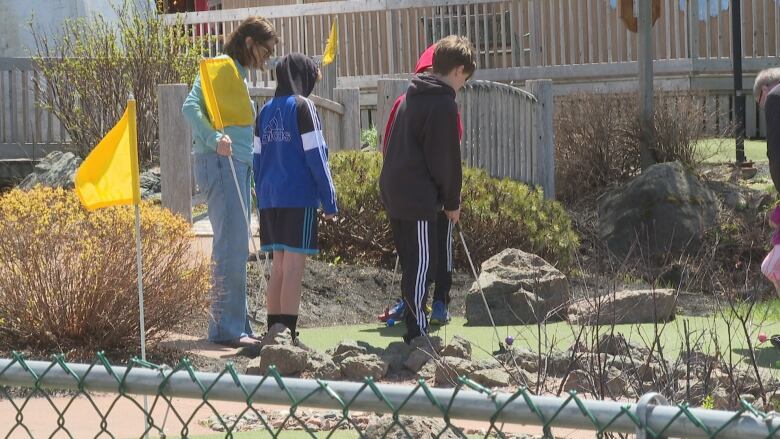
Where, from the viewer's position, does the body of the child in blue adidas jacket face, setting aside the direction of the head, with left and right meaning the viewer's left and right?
facing away from the viewer and to the right of the viewer

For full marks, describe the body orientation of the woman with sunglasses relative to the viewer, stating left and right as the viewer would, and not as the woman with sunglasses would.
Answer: facing to the right of the viewer

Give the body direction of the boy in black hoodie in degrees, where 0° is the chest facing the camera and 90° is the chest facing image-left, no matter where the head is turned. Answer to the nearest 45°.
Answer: approximately 225°

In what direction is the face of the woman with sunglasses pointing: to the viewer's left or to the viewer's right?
to the viewer's right

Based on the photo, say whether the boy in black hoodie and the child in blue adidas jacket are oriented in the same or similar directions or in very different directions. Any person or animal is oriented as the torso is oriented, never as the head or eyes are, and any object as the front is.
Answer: same or similar directions

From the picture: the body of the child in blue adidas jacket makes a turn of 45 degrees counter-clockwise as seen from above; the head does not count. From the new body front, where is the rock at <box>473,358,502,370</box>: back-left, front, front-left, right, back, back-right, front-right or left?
back-right

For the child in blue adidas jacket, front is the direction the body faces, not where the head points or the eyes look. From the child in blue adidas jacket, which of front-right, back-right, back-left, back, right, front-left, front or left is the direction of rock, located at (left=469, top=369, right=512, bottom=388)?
right

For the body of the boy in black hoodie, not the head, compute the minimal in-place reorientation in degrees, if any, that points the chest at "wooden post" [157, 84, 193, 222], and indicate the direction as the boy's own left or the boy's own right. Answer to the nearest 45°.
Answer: approximately 90° to the boy's own left

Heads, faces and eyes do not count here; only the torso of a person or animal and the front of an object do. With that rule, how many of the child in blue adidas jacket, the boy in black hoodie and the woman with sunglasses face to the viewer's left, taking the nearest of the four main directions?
0

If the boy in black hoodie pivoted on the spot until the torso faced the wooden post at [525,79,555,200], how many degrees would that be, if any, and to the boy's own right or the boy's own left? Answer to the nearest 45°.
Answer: approximately 45° to the boy's own left

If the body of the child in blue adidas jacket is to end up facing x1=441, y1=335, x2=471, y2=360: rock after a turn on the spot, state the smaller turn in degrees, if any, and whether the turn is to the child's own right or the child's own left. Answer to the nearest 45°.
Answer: approximately 90° to the child's own right

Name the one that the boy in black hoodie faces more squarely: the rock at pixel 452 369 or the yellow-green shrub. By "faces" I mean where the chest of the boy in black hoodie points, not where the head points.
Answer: the yellow-green shrub
